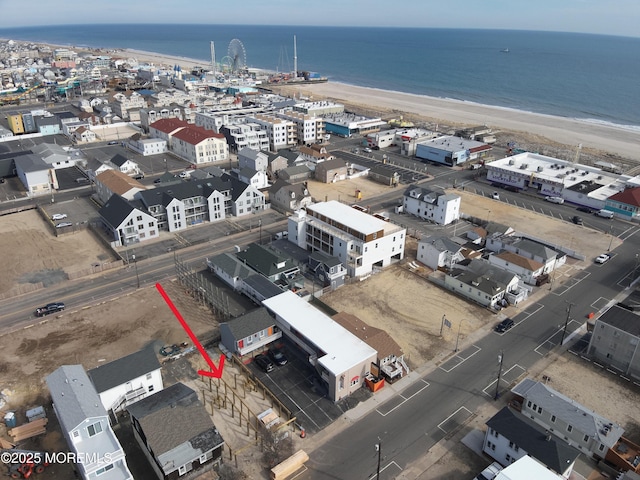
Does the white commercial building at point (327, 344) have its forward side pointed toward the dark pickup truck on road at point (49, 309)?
no

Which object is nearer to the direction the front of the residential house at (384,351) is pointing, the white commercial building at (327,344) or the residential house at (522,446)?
the residential house

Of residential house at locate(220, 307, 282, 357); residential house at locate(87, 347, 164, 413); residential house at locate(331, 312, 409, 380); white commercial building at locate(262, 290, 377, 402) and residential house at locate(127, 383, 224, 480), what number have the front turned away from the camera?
0

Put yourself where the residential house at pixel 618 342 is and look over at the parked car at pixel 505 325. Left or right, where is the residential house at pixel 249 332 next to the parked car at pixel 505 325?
left

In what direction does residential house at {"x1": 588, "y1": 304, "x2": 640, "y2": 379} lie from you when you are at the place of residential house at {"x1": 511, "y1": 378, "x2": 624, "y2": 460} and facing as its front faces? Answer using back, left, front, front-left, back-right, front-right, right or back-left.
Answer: front-right

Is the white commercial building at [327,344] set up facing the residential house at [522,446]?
yes

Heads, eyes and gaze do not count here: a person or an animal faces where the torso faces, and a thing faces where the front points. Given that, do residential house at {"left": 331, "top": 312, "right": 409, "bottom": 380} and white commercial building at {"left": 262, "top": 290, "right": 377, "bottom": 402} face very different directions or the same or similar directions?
same or similar directions

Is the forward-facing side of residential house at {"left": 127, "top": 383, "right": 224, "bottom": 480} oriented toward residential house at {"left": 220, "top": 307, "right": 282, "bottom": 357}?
no

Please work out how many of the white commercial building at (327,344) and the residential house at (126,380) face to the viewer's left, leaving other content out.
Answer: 0

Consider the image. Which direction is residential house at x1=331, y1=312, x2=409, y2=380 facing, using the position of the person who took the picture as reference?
facing the viewer and to the right of the viewer

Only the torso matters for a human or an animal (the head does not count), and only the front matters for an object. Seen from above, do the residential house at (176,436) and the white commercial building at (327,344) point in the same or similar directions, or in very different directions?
same or similar directions

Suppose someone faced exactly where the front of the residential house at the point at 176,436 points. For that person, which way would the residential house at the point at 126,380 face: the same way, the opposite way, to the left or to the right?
the same way

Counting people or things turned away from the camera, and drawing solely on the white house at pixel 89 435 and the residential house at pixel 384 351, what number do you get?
0

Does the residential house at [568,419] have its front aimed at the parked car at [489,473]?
no

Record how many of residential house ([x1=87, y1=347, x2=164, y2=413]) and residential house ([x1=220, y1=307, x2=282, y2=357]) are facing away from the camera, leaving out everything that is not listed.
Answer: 0

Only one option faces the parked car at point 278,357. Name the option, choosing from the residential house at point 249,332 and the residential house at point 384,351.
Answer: the residential house at point 249,332

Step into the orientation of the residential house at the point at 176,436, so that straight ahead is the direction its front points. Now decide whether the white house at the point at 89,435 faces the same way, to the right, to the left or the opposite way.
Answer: the same way
